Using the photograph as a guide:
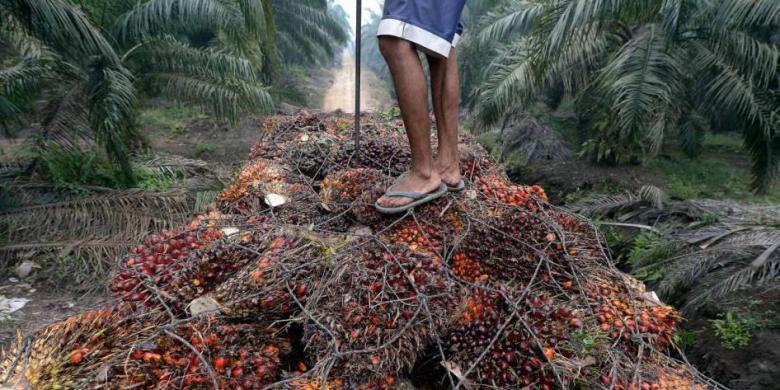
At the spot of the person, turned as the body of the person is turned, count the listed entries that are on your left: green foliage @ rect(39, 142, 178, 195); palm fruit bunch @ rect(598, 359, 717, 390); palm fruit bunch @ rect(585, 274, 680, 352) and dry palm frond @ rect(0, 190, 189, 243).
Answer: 2

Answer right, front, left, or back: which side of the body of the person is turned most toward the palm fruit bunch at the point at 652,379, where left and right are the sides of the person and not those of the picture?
left

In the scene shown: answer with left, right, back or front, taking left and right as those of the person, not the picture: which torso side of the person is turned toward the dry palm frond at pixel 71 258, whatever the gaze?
right

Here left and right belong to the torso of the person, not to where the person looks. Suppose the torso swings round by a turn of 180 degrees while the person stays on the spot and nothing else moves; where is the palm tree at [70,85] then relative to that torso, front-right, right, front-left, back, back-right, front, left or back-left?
left

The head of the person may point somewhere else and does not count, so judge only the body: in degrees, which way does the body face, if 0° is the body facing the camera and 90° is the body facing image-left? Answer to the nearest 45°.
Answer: approximately 45°

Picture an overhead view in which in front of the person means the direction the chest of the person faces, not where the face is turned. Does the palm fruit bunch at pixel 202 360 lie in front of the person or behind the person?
in front

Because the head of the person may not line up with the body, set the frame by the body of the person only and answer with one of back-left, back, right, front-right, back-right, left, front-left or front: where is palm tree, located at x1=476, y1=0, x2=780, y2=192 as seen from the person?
back

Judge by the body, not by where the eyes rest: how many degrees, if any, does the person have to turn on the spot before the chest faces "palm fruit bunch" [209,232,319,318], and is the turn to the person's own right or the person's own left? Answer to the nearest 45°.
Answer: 0° — they already face it

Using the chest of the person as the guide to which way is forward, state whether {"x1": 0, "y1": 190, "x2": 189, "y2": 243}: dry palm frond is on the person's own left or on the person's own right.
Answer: on the person's own right

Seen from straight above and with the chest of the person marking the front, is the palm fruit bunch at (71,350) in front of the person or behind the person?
in front

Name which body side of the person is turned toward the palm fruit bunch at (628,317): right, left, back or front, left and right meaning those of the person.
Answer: left
